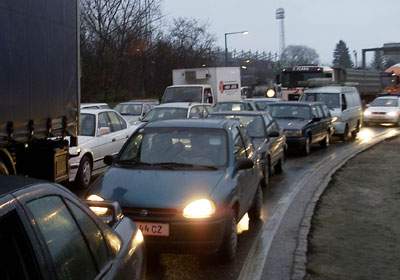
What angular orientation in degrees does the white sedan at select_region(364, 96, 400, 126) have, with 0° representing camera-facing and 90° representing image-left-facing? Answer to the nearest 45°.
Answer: approximately 45°

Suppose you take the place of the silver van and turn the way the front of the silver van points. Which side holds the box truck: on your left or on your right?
on your right

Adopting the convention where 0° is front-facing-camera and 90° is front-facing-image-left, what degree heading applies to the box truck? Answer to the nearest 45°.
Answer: approximately 45°

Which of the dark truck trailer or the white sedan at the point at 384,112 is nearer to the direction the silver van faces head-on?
the dark truck trailer

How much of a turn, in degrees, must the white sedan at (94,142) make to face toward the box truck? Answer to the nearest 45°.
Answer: approximately 135° to its right
